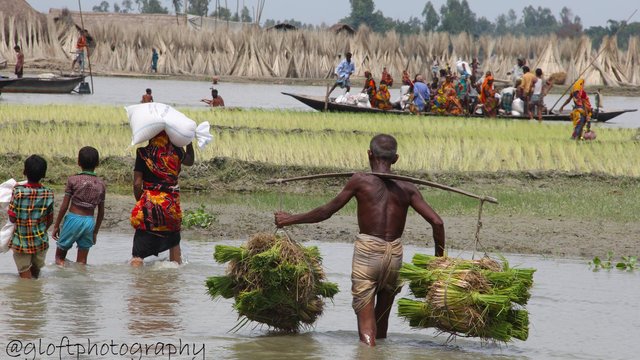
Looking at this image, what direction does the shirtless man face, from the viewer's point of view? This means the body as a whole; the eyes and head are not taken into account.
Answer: away from the camera

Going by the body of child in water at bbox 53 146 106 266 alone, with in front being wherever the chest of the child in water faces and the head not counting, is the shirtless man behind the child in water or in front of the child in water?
behind

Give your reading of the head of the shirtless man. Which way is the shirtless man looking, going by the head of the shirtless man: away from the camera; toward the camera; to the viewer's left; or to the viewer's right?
away from the camera

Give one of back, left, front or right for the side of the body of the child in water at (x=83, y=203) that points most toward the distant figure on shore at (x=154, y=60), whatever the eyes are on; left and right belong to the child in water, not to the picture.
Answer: front

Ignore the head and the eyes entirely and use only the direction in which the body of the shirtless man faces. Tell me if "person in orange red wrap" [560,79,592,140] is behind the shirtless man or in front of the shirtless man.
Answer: in front

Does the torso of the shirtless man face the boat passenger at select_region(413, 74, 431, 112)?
yes

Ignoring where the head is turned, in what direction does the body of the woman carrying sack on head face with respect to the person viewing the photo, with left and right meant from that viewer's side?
facing away from the viewer

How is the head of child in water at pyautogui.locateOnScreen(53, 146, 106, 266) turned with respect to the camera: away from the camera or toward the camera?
away from the camera

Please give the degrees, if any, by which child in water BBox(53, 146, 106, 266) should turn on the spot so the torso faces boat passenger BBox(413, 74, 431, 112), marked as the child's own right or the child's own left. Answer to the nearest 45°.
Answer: approximately 45° to the child's own right

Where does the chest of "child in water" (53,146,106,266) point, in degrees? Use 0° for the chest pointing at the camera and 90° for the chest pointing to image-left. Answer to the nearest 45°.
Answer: approximately 180°

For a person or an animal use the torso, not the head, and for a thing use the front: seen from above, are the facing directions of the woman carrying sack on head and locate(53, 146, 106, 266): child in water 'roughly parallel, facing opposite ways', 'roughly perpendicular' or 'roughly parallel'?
roughly parallel

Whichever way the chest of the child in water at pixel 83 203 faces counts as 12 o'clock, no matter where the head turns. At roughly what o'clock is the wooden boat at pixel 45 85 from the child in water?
The wooden boat is roughly at 12 o'clock from the child in water.
